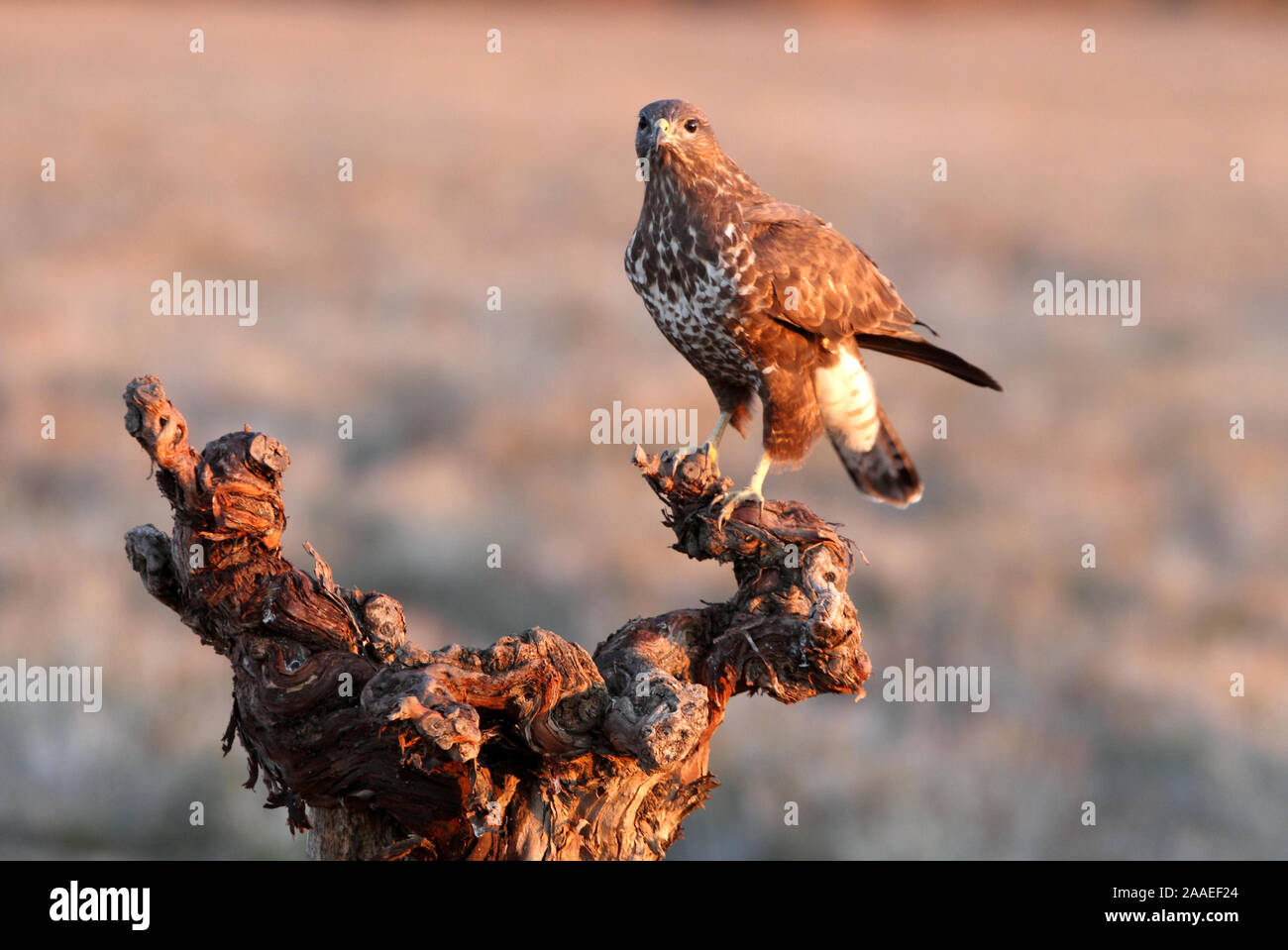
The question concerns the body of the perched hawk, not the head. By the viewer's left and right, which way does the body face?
facing the viewer and to the left of the viewer
